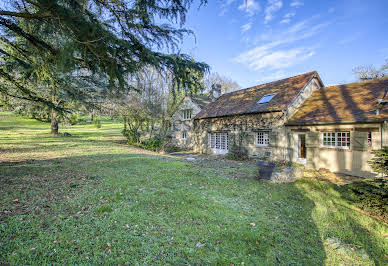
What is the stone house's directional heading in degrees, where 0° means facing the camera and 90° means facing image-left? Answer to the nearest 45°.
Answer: approximately 45°

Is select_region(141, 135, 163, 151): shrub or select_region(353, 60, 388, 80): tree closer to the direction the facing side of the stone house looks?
the shrub

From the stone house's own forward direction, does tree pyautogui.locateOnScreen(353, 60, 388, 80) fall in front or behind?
behind

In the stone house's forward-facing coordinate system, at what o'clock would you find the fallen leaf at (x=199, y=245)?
The fallen leaf is roughly at 11 o'clock from the stone house.

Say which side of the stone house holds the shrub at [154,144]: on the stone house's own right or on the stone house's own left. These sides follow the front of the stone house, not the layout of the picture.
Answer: on the stone house's own right

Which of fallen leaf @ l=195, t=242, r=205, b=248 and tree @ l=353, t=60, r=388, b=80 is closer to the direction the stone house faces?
the fallen leaf
